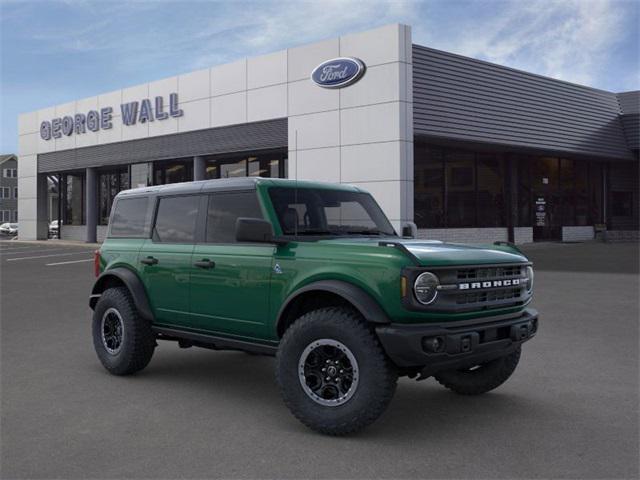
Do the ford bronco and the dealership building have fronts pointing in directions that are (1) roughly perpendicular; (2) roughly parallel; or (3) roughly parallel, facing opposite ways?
roughly perpendicular

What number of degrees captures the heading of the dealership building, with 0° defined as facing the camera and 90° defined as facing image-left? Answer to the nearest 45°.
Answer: approximately 45°

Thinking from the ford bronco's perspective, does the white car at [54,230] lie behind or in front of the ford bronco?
behind

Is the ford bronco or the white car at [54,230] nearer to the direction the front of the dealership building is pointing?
the ford bronco

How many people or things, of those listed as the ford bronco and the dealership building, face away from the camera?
0

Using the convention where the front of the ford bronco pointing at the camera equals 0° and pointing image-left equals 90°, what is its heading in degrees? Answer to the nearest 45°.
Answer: approximately 315°

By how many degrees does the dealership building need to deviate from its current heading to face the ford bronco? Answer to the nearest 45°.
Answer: approximately 45° to its left

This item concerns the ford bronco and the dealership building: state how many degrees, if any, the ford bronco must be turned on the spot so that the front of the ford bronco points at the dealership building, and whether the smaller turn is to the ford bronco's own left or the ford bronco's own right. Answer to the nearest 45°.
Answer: approximately 135° to the ford bronco's own left
